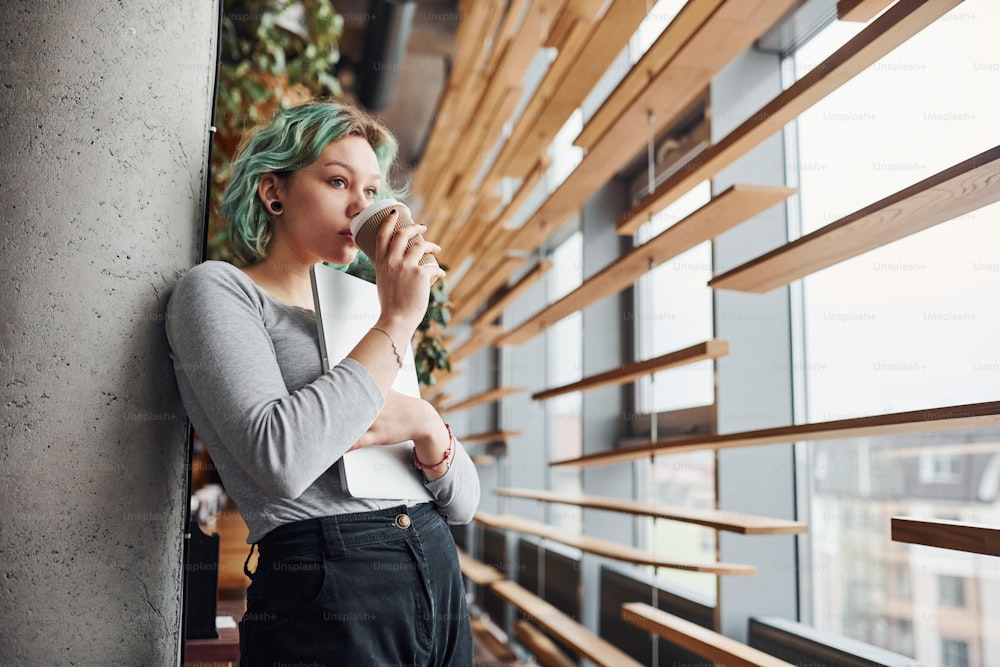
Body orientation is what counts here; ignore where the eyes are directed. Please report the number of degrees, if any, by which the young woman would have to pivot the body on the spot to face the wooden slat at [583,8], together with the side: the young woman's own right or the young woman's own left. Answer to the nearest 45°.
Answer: approximately 90° to the young woman's own left

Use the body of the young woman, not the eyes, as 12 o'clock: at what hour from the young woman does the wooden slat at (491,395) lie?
The wooden slat is roughly at 8 o'clock from the young woman.

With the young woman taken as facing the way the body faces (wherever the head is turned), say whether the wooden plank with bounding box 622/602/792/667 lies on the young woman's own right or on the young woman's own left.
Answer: on the young woman's own left

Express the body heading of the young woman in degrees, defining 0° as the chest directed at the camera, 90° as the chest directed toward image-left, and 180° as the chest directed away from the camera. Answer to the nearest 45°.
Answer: approximately 315°

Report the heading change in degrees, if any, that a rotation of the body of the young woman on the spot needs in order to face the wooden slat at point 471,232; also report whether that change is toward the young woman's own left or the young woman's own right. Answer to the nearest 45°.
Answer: approximately 135° to the young woman's own left

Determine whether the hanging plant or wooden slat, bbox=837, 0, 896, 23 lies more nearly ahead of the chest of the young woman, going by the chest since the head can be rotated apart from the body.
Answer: the wooden slat

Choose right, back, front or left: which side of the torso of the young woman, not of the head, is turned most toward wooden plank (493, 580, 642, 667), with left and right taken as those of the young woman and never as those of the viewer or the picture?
left

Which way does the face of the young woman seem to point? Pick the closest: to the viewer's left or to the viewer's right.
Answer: to the viewer's right

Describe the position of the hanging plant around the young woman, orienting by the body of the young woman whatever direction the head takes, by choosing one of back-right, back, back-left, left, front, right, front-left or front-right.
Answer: back-left
